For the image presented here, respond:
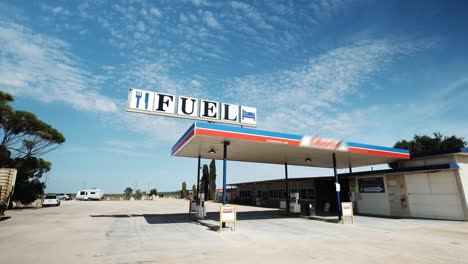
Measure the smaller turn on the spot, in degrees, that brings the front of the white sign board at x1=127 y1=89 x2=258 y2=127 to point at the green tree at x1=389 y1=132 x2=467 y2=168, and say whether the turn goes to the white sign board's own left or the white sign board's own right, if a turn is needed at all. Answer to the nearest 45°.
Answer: approximately 90° to the white sign board's own left

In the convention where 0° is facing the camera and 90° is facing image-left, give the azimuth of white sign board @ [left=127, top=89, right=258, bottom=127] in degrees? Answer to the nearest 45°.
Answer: approximately 315°
